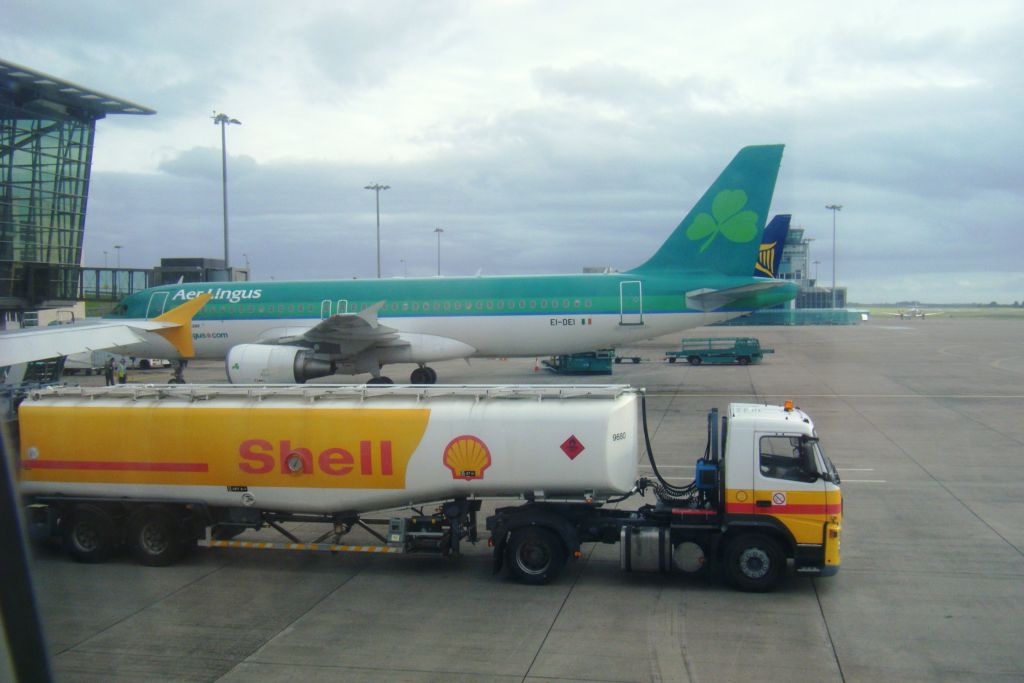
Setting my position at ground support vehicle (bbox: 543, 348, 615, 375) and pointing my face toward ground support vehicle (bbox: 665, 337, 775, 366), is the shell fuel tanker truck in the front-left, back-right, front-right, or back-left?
back-right

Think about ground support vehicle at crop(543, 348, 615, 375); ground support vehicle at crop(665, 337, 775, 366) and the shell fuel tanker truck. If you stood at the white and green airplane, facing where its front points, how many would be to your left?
1

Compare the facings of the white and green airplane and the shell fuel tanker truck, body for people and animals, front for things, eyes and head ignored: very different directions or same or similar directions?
very different directions

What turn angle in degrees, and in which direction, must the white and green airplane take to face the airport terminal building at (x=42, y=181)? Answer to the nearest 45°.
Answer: approximately 45° to its left

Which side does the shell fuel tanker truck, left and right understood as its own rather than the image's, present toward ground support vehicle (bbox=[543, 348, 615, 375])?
left

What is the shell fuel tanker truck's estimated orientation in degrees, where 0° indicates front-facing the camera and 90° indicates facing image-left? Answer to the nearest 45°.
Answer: approximately 270°

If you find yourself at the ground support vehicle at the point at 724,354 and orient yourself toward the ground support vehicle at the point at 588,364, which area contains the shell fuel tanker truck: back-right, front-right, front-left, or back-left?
front-left

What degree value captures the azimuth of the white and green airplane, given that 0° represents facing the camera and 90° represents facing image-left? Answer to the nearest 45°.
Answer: approximately 90°

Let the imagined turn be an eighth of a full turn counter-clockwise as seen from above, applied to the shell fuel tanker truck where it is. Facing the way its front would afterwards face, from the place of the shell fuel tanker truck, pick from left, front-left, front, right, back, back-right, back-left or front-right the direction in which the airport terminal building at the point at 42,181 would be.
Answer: left

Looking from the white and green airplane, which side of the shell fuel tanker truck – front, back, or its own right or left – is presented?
left

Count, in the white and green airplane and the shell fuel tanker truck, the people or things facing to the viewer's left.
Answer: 1

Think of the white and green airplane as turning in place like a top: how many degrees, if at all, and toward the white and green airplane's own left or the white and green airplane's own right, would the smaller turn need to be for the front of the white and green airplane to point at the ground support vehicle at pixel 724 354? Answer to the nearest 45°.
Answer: approximately 135° to the white and green airplane's own right

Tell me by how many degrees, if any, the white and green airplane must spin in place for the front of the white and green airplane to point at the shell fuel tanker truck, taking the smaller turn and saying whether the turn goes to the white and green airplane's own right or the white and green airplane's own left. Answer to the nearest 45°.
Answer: approximately 90° to the white and green airplane's own left
